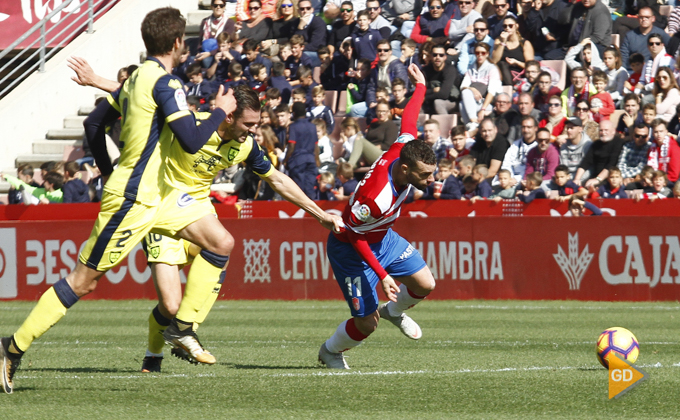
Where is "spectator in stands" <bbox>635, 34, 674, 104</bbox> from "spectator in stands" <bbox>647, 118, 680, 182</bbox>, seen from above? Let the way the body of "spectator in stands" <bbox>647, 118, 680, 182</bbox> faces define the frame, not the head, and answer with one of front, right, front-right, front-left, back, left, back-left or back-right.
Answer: back-right

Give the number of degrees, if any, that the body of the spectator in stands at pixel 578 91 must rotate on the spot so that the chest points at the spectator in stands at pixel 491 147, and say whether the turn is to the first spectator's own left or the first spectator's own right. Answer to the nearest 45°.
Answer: approximately 45° to the first spectator's own right

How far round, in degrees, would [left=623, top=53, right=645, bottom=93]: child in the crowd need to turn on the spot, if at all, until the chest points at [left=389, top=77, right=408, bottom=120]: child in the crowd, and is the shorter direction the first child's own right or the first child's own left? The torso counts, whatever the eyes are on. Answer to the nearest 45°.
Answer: approximately 90° to the first child's own right

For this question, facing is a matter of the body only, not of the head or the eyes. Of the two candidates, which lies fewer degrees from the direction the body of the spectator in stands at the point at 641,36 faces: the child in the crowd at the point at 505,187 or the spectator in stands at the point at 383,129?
the child in the crowd

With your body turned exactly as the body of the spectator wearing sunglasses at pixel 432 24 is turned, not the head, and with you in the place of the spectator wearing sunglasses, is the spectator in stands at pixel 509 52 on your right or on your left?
on your left

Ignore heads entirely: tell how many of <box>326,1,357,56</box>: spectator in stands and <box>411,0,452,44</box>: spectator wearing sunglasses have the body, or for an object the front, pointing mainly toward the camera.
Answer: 2

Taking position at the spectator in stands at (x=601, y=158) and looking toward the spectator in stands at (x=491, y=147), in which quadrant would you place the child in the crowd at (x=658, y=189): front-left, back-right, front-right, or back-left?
back-left

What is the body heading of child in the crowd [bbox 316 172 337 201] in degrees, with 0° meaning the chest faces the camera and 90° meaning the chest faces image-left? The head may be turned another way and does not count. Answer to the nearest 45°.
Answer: approximately 0°

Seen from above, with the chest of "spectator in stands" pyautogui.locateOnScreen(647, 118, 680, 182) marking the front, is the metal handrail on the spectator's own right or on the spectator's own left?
on the spectator's own right
